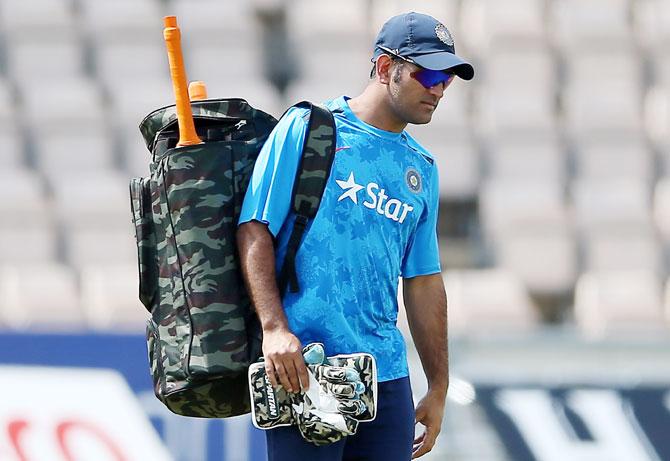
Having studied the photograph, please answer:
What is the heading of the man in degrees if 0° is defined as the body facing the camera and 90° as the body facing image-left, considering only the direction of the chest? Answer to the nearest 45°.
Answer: approximately 315°
